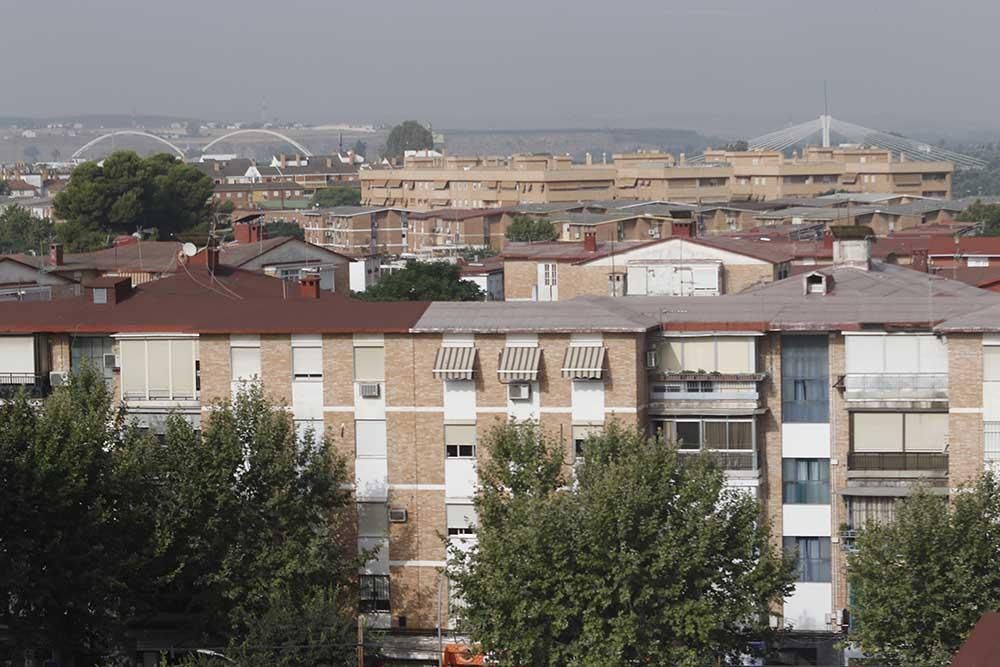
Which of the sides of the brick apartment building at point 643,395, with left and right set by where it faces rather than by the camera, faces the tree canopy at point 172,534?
right

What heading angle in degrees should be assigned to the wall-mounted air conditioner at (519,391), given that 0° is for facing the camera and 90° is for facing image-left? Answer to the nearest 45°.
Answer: approximately 0°

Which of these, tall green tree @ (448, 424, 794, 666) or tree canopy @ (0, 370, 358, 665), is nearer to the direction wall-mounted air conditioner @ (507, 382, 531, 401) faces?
the tall green tree

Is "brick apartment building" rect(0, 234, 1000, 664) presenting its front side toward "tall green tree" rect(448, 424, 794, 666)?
yes

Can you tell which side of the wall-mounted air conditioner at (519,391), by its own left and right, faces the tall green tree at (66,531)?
right

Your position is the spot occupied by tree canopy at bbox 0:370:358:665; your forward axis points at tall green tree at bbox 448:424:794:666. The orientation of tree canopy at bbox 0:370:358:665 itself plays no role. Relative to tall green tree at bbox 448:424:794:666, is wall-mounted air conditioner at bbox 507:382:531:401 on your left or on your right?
left

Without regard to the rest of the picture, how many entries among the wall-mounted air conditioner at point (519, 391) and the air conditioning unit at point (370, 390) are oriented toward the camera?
2
